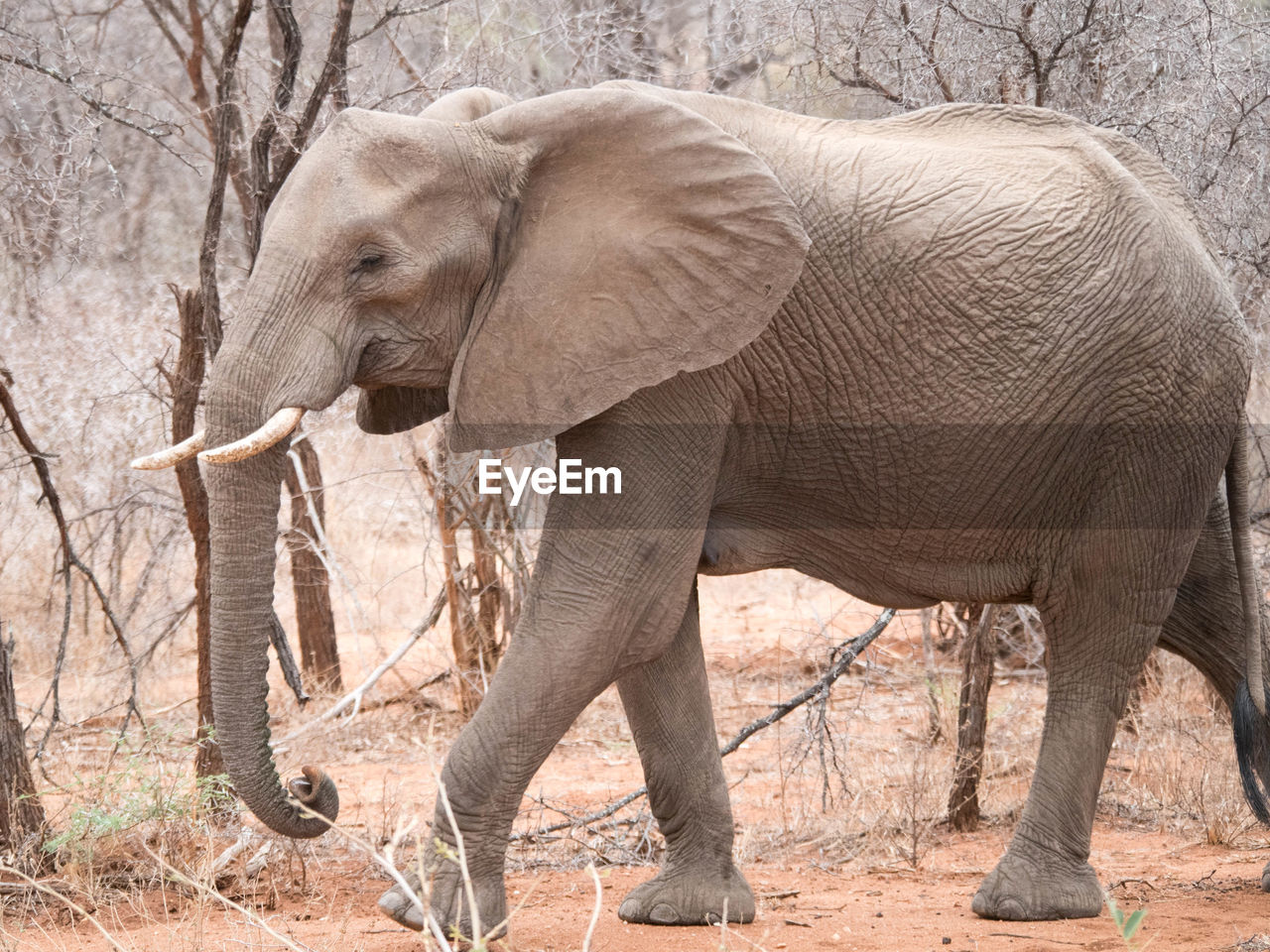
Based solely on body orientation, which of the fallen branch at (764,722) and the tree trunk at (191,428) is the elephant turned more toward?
the tree trunk

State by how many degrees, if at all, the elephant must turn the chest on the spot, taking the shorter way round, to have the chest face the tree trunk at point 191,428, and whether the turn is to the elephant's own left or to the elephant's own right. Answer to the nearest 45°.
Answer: approximately 45° to the elephant's own right

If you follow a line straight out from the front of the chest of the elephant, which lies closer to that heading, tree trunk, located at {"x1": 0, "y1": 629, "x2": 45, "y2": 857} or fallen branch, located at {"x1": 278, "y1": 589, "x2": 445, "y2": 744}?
the tree trunk

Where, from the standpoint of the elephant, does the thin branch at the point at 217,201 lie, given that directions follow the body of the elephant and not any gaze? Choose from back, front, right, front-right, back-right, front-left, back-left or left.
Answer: front-right

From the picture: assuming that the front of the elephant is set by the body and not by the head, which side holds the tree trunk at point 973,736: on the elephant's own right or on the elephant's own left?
on the elephant's own right

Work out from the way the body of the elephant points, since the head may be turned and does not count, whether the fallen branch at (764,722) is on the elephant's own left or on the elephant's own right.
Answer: on the elephant's own right

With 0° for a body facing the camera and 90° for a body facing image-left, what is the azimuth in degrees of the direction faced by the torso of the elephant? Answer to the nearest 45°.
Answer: approximately 90°

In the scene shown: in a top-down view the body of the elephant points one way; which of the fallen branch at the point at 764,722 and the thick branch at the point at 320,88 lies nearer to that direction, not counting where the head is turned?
the thick branch

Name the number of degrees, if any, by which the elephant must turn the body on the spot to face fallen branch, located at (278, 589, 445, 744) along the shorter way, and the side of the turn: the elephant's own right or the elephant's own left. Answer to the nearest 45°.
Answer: approximately 45° to the elephant's own right

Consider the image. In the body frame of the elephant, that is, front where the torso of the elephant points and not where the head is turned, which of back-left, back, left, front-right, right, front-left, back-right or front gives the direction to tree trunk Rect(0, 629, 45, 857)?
front

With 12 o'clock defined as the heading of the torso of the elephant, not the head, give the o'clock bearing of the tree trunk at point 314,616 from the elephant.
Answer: The tree trunk is roughly at 2 o'clock from the elephant.

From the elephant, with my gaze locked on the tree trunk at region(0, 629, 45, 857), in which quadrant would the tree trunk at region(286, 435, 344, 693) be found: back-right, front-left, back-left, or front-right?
front-right
